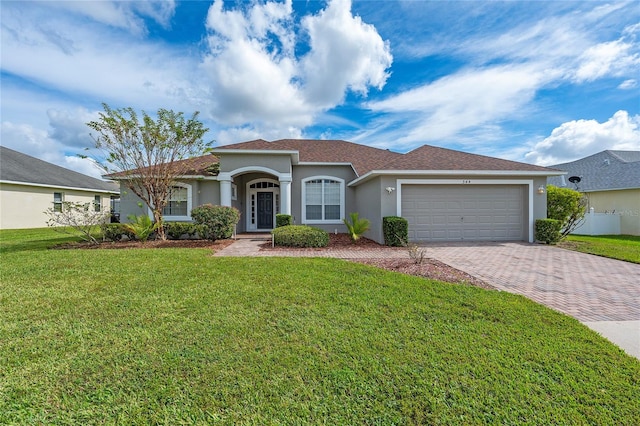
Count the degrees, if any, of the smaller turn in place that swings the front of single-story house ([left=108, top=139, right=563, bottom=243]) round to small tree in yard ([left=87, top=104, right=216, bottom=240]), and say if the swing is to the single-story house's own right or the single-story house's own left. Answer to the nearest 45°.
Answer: approximately 90° to the single-story house's own right

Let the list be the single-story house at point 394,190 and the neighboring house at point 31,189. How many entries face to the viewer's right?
0

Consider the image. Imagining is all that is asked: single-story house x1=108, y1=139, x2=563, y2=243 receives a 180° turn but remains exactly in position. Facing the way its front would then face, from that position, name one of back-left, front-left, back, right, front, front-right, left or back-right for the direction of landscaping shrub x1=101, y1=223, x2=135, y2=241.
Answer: left

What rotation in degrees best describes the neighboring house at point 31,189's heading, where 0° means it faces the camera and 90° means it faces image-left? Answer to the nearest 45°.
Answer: approximately 45°

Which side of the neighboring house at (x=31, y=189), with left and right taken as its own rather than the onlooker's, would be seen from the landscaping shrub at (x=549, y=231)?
left

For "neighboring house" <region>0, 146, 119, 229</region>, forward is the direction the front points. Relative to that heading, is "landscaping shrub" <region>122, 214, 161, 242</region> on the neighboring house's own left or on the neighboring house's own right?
on the neighboring house's own left

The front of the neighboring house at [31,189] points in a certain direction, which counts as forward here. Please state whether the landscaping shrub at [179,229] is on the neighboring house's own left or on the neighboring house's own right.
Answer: on the neighboring house's own left

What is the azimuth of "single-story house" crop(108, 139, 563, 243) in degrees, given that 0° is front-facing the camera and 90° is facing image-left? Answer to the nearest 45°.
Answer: approximately 0°

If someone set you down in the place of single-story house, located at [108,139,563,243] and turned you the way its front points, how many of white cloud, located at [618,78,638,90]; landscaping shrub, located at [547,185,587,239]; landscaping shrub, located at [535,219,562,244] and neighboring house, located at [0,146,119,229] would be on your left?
3

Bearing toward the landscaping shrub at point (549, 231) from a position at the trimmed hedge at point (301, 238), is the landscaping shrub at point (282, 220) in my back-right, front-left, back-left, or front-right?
back-left
